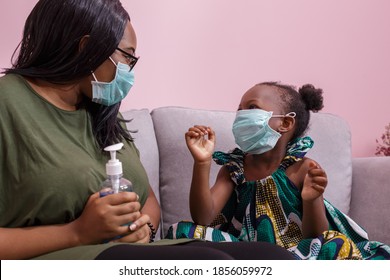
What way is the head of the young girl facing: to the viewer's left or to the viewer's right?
to the viewer's left

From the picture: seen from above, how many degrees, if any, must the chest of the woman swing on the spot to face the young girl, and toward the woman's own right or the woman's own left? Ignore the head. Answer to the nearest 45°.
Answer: approximately 90° to the woman's own left

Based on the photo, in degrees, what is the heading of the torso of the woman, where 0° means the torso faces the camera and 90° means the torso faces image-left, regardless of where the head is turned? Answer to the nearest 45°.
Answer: approximately 315°

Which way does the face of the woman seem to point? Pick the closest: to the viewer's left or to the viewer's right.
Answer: to the viewer's right

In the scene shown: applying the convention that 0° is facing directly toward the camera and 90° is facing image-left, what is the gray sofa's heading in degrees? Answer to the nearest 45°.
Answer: approximately 0°
